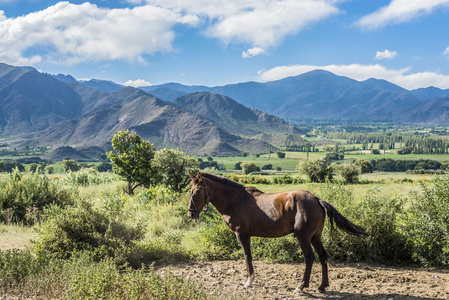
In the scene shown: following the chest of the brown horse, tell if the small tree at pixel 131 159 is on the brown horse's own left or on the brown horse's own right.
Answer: on the brown horse's own right

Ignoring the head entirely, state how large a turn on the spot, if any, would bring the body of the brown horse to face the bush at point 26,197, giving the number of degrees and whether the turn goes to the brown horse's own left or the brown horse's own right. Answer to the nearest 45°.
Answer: approximately 45° to the brown horse's own right

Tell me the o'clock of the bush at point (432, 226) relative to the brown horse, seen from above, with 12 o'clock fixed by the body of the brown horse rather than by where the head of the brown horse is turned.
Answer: The bush is roughly at 5 o'clock from the brown horse.

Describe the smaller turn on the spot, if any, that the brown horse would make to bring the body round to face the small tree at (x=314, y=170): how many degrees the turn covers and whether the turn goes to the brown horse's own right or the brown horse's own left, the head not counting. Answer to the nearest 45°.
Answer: approximately 90° to the brown horse's own right

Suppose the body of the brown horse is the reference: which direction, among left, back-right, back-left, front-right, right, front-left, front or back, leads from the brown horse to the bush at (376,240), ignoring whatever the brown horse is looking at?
back-right

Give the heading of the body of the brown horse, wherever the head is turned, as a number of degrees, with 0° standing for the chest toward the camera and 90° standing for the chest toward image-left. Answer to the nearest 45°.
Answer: approximately 90°
